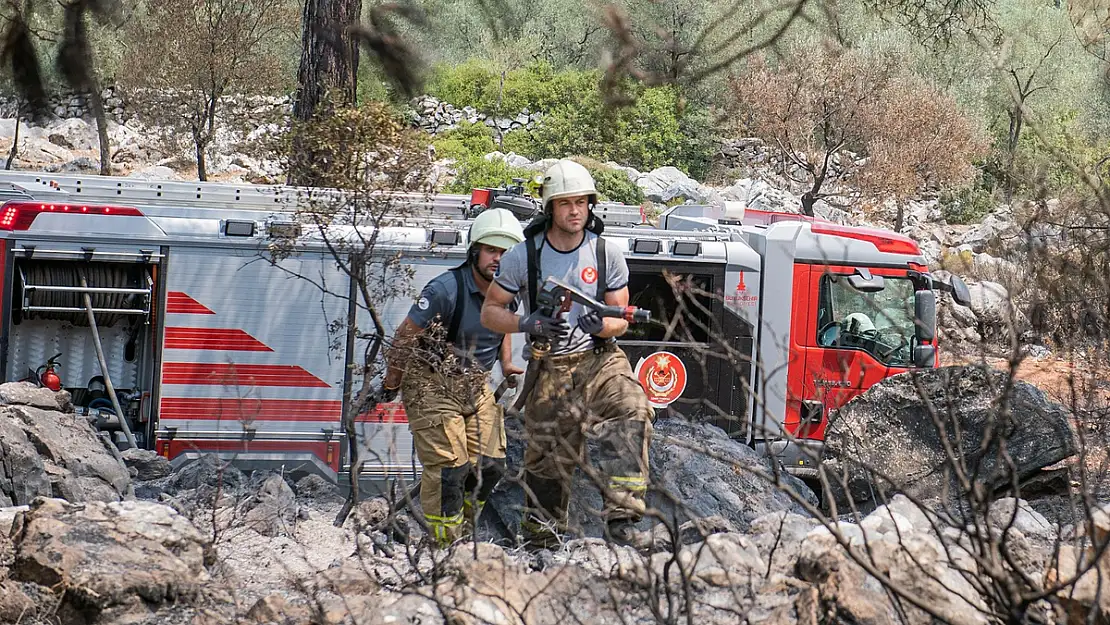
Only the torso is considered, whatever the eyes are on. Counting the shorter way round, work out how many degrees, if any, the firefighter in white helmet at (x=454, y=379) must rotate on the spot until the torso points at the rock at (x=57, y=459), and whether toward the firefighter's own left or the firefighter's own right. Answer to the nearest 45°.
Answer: approximately 180°

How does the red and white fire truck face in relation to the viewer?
to the viewer's right

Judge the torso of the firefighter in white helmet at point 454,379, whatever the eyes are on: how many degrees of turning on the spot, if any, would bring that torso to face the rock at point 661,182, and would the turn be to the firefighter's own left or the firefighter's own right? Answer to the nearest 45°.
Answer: approximately 135° to the firefighter's own left

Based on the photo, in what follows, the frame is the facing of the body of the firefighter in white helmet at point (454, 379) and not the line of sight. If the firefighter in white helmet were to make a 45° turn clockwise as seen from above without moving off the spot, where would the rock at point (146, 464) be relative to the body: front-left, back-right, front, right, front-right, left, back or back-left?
back-right

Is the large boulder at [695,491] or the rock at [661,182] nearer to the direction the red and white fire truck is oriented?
the large boulder

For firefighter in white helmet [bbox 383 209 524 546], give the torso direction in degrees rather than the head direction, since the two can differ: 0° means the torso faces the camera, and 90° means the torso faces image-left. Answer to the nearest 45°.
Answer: approximately 315°

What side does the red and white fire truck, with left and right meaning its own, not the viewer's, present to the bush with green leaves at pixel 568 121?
left

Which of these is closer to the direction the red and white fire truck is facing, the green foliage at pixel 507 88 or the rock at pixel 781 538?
the rock

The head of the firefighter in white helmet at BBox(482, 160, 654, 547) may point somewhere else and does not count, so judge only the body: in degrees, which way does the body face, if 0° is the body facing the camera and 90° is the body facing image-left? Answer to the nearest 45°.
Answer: approximately 315°

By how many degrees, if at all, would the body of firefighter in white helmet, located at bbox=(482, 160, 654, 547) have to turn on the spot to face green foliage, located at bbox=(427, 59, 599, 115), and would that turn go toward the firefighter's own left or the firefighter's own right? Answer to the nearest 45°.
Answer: approximately 135° to the firefighter's own left

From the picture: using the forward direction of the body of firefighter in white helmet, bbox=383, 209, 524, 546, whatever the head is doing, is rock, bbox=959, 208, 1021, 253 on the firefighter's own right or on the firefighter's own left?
on the firefighter's own left

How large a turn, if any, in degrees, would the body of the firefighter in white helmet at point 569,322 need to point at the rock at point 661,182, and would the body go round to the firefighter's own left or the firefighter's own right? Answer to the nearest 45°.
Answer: approximately 135° to the firefighter's own left
